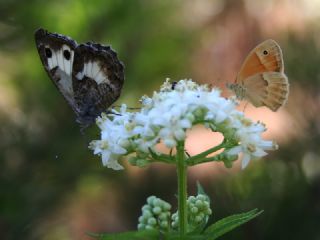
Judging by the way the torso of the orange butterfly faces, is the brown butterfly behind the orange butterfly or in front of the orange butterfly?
in front

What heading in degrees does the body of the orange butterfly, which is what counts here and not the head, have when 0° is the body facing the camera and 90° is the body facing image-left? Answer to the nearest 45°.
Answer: approximately 90°
